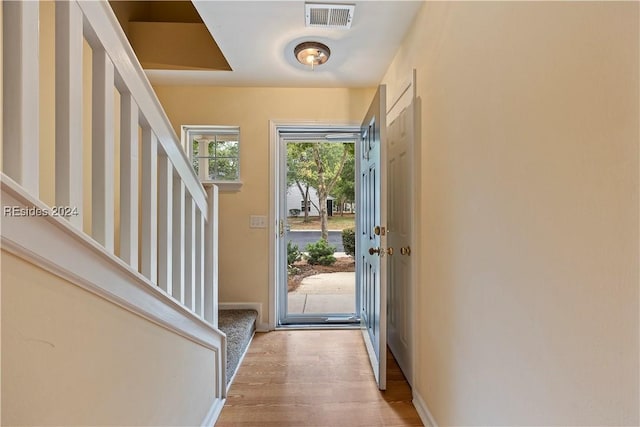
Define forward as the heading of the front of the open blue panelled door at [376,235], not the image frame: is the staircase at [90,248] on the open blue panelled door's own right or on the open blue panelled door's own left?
on the open blue panelled door's own left

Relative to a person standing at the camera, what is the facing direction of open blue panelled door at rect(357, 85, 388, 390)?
facing to the left of the viewer

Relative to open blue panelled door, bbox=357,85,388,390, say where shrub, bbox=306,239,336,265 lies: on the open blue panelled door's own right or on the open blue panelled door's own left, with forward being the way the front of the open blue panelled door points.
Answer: on the open blue panelled door's own right

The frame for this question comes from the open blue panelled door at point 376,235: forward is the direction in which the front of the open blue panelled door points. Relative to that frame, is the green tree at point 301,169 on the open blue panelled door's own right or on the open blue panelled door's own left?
on the open blue panelled door's own right

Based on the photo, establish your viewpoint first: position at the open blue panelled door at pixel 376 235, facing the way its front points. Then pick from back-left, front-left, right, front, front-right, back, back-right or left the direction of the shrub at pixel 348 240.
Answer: right

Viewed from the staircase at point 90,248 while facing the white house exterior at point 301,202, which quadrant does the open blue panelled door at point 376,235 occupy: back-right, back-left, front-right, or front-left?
front-right

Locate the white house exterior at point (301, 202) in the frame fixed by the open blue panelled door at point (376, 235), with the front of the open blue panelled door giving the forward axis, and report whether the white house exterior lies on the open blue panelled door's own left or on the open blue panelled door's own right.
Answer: on the open blue panelled door's own right
